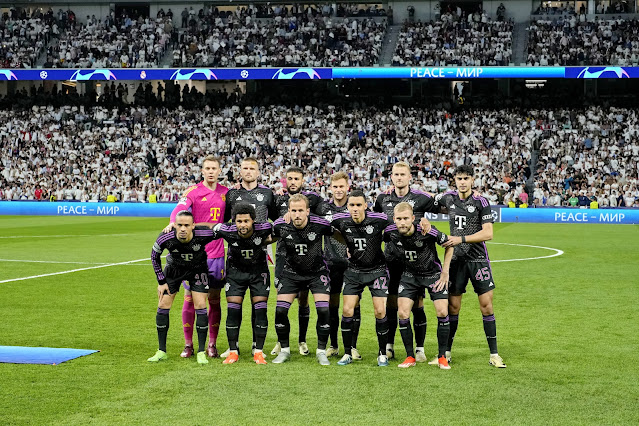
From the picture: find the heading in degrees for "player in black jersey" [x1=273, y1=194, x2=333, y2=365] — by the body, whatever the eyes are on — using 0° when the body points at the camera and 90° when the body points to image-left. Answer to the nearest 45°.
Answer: approximately 0°

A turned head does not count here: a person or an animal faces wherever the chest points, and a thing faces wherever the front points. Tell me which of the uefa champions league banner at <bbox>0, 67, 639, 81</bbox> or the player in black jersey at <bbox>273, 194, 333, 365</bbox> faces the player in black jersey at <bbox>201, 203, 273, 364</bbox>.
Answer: the uefa champions league banner

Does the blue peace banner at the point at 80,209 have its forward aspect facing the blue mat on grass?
yes

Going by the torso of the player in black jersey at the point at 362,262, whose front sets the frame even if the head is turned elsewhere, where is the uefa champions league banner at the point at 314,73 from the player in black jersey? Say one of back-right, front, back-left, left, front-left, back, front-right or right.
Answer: back

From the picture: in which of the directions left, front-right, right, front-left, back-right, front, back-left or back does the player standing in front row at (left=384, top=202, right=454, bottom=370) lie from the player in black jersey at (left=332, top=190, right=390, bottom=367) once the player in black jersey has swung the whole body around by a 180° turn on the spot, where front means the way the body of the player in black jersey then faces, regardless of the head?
right

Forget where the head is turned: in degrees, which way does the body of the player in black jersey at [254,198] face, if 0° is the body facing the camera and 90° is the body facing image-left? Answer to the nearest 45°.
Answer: approximately 0°

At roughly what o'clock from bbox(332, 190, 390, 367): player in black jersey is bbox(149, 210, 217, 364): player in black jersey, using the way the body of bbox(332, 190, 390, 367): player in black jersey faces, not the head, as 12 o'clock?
bbox(149, 210, 217, 364): player in black jersey is roughly at 3 o'clock from bbox(332, 190, 390, 367): player in black jersey.

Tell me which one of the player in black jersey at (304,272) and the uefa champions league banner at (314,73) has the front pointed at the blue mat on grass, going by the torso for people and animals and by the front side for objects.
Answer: the uefa champions league banner

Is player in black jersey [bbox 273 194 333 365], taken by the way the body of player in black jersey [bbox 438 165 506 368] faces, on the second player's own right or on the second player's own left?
on the second player's own right

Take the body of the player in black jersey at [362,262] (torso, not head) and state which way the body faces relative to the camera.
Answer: toward the camera

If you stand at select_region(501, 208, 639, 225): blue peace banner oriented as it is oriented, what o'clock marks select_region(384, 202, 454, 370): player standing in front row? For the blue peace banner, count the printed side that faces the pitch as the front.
The player standing in front row is roughly at 12 o'clock from the blue peace banner.
